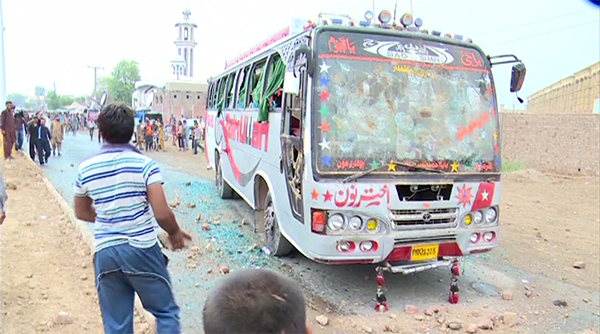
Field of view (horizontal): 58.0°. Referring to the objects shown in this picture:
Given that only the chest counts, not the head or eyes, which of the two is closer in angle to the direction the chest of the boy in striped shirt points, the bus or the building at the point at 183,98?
the building

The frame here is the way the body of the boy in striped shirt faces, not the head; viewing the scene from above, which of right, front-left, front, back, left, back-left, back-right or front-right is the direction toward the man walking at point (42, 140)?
front

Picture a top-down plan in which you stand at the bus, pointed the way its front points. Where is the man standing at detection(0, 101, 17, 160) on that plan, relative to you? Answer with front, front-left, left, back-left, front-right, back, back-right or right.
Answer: back

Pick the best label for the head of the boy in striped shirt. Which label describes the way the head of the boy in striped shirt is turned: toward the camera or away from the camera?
away from the camera

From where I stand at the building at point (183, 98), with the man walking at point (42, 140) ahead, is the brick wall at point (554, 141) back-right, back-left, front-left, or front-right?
front-left

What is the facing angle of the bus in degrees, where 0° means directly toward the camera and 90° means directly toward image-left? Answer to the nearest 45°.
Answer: approximately 315°

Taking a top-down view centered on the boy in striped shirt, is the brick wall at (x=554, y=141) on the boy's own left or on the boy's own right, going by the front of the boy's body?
on the boy's own right

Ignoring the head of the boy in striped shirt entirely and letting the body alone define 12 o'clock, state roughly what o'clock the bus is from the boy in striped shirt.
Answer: The bus is roughly at 2 o'clock from the boy in striped shirt.

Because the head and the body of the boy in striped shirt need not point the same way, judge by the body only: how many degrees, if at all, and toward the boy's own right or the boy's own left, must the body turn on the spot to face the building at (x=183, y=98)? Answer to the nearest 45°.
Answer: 0° — they already face it

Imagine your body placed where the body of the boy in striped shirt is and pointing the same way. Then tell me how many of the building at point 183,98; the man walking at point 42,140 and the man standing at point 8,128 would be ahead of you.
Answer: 3

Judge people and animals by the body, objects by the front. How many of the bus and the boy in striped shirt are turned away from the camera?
1

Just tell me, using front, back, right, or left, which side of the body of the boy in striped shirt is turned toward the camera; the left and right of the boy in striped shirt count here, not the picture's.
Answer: back

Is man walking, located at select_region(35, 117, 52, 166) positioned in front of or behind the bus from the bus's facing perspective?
behind

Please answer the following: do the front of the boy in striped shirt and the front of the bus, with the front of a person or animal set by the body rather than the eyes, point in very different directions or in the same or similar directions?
very different directions

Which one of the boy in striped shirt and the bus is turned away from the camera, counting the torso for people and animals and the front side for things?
the boy in striped shirt

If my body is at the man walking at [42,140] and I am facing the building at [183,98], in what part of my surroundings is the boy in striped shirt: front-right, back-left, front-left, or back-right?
back-right

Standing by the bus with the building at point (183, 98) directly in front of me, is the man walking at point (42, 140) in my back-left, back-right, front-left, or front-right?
front-left

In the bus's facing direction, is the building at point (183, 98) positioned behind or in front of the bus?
behind
